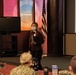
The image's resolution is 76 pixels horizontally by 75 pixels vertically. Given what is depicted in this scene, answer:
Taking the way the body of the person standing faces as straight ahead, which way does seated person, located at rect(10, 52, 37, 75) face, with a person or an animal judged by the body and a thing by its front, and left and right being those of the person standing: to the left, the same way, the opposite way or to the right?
the opposite way

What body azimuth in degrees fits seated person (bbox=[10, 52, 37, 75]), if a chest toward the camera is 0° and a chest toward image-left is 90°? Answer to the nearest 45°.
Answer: approximately 225°

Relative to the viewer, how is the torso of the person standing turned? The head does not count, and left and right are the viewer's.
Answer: facing the viewer and to the left of the viewer

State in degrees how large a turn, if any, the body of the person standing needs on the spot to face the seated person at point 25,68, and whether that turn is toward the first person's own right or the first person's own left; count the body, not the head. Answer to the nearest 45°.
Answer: approximately 45° to the first person's own left

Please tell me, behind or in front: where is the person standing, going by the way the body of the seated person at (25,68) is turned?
in front
